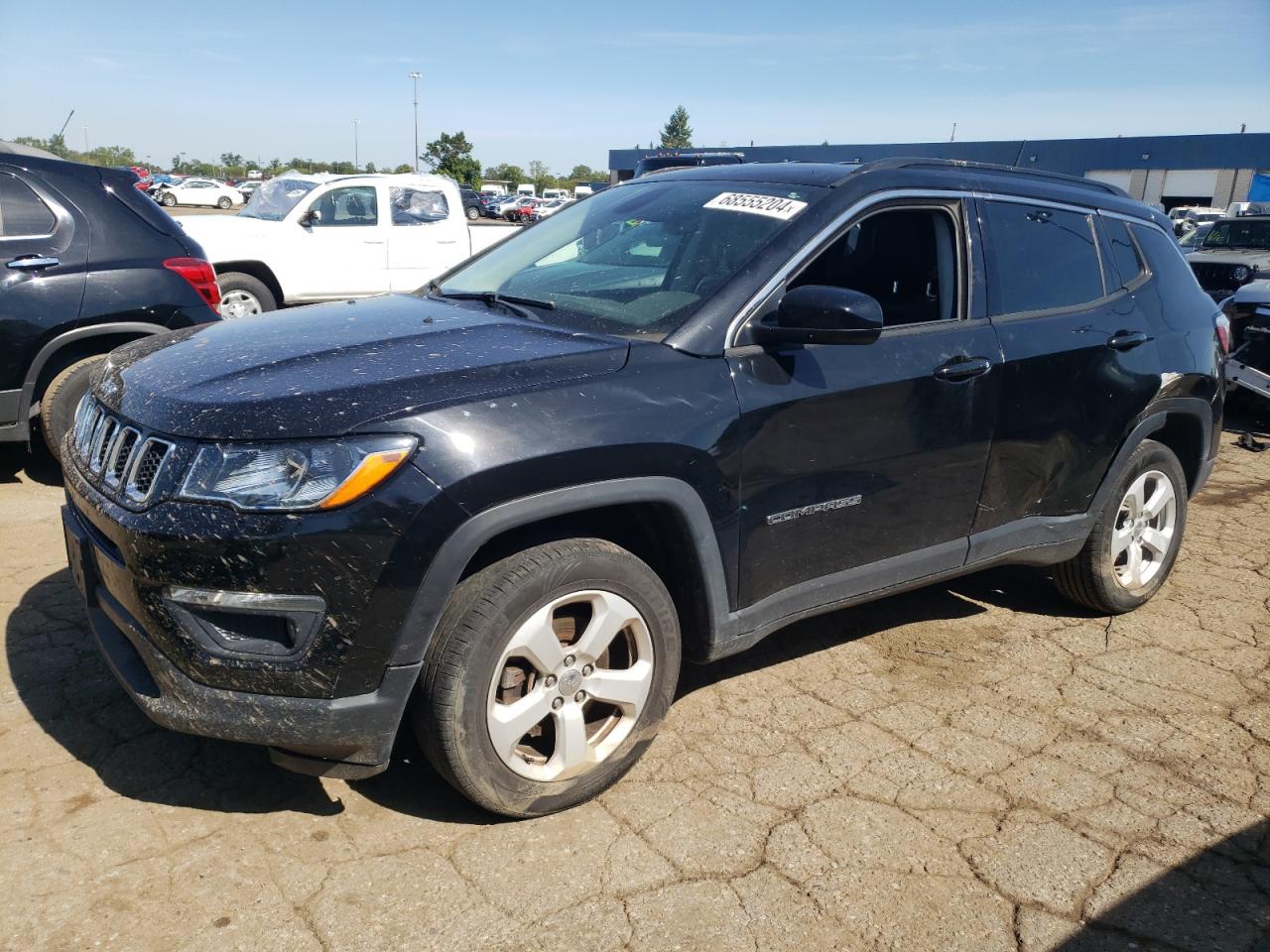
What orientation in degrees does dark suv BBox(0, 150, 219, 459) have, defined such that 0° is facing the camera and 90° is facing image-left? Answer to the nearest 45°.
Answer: approximately 90°

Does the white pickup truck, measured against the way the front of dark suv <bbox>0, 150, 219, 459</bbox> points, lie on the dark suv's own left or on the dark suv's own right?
on the dark suv's own right

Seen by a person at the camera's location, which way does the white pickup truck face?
facing to the left of the viewer

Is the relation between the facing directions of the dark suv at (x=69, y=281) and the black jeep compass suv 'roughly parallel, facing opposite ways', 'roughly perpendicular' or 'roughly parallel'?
roughly parallel

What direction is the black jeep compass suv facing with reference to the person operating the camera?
facing the viewer and to the left of the viewer

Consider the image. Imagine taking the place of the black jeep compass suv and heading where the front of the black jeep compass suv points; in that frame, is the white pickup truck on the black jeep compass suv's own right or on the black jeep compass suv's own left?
on the black jeep compass suv's own right

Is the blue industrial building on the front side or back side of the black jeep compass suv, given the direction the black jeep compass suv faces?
on the back side

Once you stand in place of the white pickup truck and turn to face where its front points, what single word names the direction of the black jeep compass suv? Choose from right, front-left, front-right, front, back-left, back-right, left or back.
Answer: left

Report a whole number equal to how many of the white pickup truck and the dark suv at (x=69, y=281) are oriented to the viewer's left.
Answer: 2
